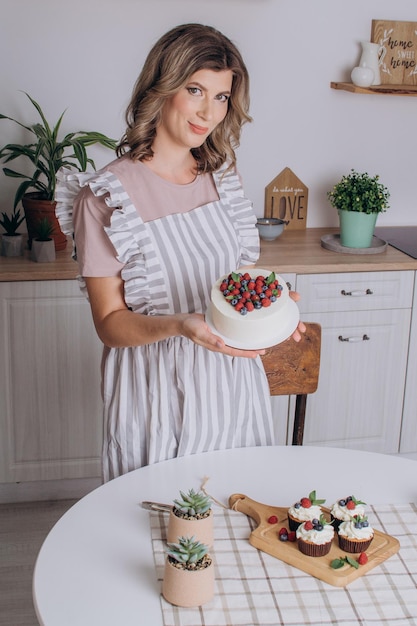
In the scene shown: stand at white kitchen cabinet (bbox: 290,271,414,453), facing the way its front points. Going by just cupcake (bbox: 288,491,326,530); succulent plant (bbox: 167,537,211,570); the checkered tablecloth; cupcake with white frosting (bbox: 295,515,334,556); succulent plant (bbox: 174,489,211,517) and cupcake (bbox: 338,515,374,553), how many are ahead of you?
6

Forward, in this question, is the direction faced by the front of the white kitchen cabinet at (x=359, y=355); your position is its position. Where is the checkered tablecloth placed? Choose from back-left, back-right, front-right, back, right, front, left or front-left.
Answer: front

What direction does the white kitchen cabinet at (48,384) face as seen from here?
toward the camera

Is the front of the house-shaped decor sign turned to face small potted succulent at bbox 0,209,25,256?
no

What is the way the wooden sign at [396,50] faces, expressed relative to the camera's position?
facing the viewer

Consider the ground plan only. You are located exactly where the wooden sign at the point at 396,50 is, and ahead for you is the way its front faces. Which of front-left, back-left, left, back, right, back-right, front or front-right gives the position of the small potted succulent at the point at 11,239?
front-right

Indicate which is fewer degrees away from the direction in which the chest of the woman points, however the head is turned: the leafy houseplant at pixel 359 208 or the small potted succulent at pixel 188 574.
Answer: the small potted succulent

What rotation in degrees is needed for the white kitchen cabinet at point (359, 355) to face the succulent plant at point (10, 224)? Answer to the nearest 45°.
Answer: approximately 90° to its right

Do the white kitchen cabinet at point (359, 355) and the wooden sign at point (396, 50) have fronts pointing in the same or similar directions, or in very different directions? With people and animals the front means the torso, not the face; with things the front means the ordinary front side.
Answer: same or similar directions

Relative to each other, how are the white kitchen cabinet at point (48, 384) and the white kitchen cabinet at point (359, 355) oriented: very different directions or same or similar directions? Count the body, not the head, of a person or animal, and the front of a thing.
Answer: same or similar directions

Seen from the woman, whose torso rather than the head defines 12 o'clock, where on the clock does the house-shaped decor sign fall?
The house-shaped decor sign is roughly at 8 o'clock from the woman.

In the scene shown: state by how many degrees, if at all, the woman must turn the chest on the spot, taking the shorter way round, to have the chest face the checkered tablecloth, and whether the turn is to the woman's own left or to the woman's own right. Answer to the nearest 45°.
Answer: approximately 45° to the woman's own right

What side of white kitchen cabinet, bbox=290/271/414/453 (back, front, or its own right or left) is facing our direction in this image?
front
